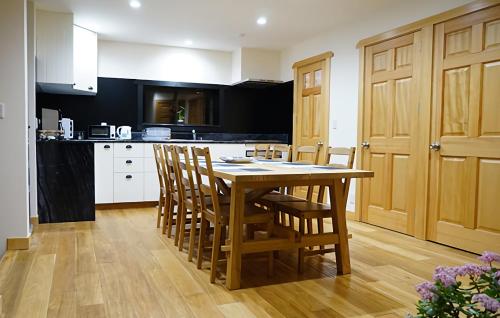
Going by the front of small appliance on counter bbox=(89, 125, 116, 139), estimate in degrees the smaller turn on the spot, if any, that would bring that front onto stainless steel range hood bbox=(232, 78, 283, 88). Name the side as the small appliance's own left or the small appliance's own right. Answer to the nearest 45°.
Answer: approximately 90° to the small appliance's own left

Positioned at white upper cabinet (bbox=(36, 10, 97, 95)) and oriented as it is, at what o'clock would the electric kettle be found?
The electric kettle is roughly at 9 o'clock from the white upper cabinet.

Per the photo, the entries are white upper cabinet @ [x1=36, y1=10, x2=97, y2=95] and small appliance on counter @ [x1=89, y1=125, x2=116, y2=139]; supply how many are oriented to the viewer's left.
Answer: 0

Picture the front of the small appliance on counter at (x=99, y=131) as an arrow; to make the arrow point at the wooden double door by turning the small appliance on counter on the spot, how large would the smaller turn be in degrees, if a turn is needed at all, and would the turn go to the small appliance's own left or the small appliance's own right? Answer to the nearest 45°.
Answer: approximately 45° to the small appliance's own left

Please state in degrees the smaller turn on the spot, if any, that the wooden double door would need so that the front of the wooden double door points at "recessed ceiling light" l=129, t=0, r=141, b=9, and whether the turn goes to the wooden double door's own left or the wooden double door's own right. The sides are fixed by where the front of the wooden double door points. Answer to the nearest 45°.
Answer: approximately 45° to the wooden double door's own right

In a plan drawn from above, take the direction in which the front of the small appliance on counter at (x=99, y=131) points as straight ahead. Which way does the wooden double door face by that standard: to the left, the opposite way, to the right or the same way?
to the right

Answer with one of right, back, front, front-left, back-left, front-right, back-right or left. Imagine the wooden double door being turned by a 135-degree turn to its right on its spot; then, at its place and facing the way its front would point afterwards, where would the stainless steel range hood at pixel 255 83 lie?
front-left

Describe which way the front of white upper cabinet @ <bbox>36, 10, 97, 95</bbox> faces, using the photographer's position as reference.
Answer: facing the viewer and to the right of the viewer

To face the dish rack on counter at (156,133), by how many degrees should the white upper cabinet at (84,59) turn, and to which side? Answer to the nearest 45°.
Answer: approximately 90° to its left

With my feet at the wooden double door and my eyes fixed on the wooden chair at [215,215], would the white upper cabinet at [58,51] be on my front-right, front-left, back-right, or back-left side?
front-right

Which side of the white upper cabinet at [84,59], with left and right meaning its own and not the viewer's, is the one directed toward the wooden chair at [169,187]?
front

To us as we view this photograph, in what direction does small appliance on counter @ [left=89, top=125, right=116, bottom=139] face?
facing the viewer

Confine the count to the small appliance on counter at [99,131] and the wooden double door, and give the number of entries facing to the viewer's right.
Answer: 0

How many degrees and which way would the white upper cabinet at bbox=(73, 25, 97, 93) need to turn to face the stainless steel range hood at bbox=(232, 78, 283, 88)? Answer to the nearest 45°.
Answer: approximately 45° to its left

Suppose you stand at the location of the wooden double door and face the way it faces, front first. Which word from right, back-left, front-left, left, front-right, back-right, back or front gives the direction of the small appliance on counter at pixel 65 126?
front-right

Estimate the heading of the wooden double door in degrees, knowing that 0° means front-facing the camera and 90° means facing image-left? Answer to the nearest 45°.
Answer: approximately 45°
